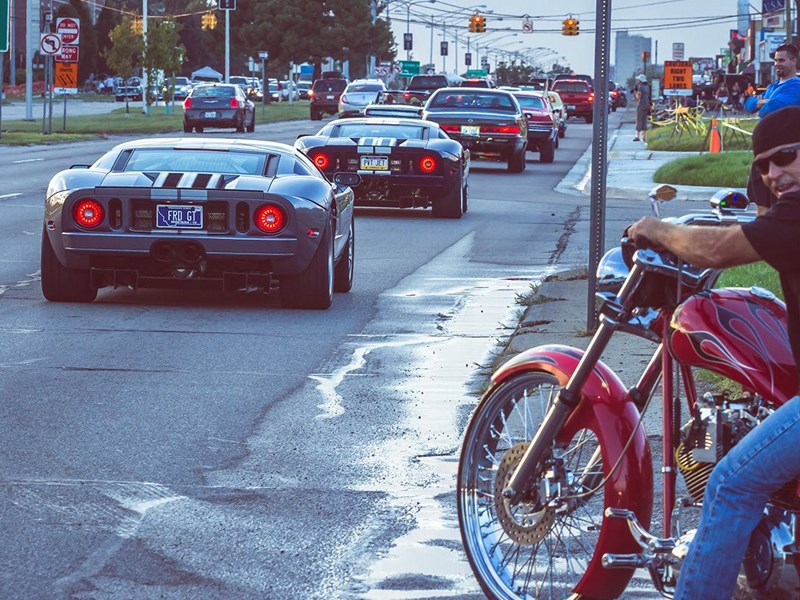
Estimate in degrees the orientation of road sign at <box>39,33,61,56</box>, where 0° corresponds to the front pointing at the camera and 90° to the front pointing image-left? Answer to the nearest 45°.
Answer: approximately 0°

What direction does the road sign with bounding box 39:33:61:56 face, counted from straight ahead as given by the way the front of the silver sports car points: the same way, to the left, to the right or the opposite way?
the opposite way

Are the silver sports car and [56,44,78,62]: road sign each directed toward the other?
yes

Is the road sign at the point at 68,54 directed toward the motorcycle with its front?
yes

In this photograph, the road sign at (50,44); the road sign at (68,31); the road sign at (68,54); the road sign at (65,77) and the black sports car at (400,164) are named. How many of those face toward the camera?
4

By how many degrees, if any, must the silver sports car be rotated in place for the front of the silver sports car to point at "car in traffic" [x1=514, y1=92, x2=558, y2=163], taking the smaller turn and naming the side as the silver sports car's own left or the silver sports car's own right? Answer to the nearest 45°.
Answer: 0° — it already faces it

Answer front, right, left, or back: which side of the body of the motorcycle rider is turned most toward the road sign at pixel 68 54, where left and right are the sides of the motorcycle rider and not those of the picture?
right

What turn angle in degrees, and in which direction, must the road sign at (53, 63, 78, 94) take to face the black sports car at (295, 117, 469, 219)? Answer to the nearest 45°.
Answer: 0° — it already faces it

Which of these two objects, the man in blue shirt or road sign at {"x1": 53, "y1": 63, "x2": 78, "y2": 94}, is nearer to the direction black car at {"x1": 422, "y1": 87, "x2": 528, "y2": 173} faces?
the road sign

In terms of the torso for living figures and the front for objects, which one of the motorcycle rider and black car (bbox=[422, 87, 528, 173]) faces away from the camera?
the black car

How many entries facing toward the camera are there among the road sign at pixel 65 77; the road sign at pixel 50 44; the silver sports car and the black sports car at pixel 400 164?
2

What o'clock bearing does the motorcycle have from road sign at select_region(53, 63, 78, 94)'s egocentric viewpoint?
The motorcycle is roughly at 12 o'clock from the road sign.
